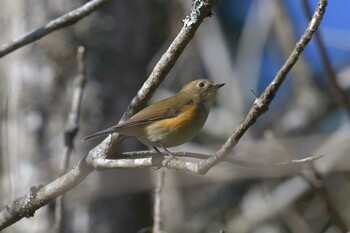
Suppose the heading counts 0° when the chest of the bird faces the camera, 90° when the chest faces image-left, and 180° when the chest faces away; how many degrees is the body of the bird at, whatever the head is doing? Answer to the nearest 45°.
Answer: approximately 270°

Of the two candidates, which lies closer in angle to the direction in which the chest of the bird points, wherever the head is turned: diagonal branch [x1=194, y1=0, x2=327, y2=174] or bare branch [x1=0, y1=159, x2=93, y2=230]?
the diagonal branch

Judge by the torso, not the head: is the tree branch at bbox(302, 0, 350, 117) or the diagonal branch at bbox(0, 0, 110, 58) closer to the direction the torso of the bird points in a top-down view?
the tree branch

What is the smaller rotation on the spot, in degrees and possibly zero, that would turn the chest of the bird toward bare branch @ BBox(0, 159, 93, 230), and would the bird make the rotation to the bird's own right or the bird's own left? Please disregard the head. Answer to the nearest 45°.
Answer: approximately 135° to the bird's own right
